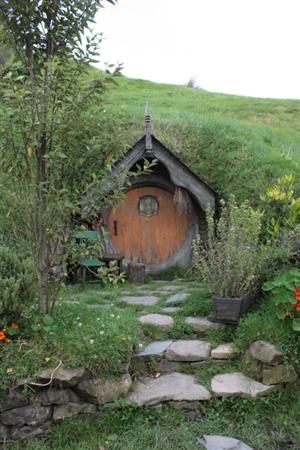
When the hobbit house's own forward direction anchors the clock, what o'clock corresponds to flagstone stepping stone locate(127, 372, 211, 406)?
The flagstone stepping stone is roughly at 12 o'clock from the hobbit house.

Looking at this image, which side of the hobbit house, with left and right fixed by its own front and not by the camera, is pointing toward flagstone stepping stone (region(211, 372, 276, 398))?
front

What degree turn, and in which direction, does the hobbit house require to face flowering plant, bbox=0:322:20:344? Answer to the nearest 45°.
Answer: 0° — it already faces it

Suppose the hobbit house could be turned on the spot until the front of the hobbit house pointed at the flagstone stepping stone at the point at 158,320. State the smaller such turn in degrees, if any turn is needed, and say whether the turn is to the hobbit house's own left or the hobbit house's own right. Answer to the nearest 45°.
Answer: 0° — it already faces it

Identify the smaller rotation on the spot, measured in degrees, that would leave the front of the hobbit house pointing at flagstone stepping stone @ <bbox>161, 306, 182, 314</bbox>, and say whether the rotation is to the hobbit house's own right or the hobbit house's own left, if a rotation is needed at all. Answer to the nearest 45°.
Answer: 0° — it already faces it

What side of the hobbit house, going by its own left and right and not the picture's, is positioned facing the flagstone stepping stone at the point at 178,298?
front

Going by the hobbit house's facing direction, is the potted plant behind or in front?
in front

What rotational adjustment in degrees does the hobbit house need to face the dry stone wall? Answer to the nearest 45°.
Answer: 0° — it already faces it

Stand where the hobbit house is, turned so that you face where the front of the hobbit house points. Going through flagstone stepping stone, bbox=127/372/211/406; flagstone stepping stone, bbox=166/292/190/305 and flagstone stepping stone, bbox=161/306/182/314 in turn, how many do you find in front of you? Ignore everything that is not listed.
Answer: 3

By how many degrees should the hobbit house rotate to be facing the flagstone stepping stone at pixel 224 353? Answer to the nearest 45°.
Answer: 0° — it already faces it

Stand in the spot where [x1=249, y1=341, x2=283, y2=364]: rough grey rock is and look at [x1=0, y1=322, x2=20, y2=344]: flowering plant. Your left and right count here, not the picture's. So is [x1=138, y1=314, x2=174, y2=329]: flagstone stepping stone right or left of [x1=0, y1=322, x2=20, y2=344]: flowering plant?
right

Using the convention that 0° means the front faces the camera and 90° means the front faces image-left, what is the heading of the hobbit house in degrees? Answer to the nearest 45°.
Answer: approximately 0°

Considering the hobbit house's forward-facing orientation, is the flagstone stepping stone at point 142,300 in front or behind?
in front

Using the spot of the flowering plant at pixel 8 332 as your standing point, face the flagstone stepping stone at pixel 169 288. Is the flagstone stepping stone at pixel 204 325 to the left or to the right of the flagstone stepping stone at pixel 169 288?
right

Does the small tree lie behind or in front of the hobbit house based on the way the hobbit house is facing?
in front

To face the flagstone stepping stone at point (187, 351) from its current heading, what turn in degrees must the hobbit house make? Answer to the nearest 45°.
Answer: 0° — it already faces it
